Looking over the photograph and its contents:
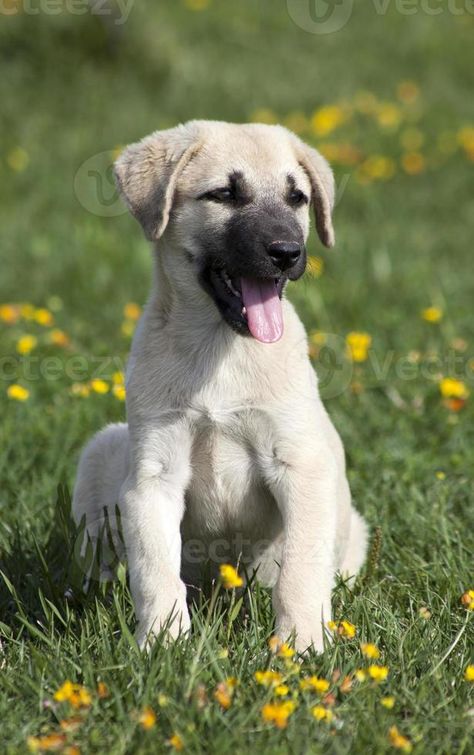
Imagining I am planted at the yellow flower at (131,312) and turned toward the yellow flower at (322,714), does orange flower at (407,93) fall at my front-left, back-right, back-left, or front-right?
back-left

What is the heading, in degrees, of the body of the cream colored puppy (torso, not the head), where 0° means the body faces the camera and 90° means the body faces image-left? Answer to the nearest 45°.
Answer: approximately 0°

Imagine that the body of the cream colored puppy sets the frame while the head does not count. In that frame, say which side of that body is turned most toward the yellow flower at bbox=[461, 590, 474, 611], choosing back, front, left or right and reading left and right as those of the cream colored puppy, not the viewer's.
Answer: left

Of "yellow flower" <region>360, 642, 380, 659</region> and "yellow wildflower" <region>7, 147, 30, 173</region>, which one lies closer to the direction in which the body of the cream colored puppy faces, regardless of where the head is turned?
the yellow flower

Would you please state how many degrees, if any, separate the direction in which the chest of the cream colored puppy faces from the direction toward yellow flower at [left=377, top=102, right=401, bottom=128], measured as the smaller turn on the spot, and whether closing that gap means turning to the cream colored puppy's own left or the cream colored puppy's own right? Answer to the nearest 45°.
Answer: approximately 180°

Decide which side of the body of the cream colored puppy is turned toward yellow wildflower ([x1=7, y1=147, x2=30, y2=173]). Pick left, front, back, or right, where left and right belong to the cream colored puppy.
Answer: back

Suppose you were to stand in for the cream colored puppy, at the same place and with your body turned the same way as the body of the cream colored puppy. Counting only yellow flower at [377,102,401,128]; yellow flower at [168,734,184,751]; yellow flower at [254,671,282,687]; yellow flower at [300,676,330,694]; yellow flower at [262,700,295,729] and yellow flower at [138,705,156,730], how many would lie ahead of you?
5

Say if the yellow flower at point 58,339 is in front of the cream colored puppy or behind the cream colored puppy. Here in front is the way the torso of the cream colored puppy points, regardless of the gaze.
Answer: behind

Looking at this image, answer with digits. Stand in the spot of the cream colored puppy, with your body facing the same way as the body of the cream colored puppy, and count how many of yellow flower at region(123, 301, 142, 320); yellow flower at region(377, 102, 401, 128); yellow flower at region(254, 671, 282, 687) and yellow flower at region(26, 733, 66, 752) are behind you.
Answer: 2

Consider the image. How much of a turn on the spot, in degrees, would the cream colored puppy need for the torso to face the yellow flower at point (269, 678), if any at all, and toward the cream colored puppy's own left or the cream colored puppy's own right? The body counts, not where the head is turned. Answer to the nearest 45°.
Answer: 0° — it already faces it

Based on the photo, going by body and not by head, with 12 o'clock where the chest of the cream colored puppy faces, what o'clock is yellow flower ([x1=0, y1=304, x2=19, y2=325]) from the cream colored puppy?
The yellow flower is roughly at 5 o'clock from the cream colored puppy.

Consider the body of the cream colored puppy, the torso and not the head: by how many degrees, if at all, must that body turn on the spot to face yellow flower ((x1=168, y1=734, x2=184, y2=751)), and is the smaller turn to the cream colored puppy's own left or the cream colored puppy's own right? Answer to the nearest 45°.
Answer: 0° — it already faces it

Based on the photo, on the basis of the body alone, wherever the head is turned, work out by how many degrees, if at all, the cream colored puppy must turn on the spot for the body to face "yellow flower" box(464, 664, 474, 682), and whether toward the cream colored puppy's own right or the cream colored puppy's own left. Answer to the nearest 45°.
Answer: approximately 45° to the cream colored puppy's own left
